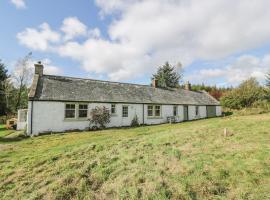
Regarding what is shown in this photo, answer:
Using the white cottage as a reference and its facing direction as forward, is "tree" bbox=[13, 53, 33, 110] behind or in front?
behind

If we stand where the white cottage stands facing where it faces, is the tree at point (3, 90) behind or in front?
behind

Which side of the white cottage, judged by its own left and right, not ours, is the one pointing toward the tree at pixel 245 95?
left

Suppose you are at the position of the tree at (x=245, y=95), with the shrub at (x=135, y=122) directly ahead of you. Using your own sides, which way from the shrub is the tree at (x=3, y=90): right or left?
right

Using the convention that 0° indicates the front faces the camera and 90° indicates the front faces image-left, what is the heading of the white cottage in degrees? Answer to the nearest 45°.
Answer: approximately 315°

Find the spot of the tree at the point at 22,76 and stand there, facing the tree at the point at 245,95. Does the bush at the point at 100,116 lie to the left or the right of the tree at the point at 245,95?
right
